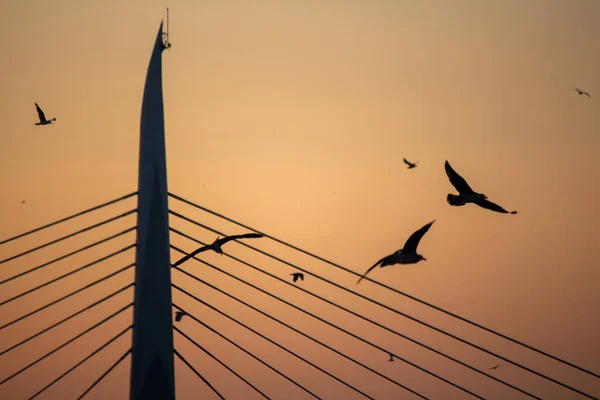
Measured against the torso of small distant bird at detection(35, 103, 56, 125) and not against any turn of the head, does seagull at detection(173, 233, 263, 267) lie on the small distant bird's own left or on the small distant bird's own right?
on the small distant bird's own right

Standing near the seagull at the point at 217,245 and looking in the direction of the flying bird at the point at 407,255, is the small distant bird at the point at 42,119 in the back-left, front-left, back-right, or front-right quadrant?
back-left

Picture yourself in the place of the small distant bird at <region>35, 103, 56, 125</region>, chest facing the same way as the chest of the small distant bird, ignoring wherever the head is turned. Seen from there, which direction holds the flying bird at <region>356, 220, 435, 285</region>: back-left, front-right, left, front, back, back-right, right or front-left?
front-right

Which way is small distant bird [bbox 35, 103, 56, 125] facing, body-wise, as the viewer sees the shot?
to the viewer's right

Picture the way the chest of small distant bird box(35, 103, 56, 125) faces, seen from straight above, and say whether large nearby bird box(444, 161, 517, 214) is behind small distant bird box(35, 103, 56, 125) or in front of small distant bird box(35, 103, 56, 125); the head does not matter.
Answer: in front

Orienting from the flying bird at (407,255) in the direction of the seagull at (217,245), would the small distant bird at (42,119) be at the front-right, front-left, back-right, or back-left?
front-right
